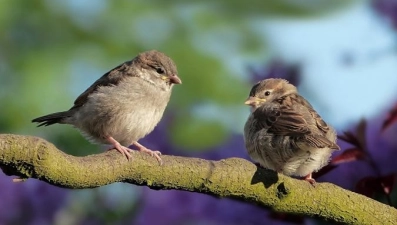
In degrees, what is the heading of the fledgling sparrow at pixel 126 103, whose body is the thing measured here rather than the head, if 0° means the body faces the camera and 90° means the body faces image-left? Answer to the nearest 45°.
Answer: approximately 315°

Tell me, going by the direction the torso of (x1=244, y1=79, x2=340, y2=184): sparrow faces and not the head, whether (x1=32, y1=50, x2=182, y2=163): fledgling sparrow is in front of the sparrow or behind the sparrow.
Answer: in front

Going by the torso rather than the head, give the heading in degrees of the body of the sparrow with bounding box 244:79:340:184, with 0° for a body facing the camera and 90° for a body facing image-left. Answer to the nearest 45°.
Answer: approximately 90°

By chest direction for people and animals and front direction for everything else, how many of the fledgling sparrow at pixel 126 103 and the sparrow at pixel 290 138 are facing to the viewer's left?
1

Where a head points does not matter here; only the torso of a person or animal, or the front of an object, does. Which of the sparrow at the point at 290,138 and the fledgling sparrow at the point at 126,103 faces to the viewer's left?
the sparrow
